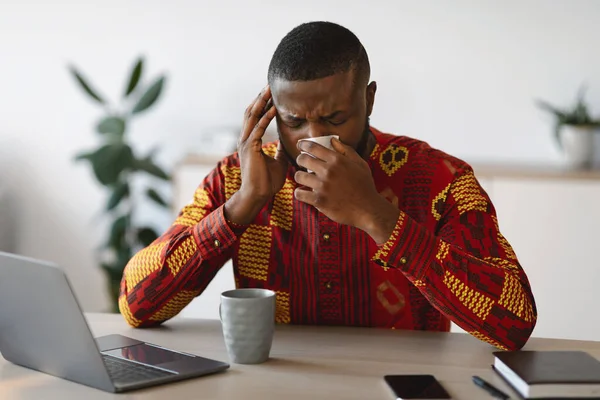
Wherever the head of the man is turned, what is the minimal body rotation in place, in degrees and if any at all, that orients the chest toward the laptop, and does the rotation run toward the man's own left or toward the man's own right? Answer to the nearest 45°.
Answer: approximately 45° to the man's own right

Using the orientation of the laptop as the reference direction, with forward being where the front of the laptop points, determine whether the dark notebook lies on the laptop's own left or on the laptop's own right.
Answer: on the laptop's own right

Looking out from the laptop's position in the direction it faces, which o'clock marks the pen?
The pen is roughly at 2 o'clock from the laptop.

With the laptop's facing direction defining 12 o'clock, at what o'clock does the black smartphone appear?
The black smartphone is roughly at 2 o'clock from the laptop.

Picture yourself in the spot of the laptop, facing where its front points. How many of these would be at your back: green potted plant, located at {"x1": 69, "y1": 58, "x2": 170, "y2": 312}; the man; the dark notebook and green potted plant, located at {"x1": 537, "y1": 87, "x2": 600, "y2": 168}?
0

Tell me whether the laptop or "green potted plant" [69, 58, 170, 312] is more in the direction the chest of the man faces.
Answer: the laptop

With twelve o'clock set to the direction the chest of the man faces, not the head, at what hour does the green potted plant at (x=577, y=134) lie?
The green potted plant is roughly at 7 o'clock from the man.

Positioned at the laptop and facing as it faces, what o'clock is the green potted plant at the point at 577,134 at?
The green potted plant is roughly at 12 o'clock from the laptop.

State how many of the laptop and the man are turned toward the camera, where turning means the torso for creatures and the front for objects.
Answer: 1

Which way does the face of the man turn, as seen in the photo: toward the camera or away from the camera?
toward the camera

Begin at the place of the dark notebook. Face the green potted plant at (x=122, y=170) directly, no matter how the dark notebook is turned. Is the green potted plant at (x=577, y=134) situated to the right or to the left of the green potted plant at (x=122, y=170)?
right

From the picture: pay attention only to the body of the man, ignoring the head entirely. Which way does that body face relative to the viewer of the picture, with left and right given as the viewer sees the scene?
facing the viewer

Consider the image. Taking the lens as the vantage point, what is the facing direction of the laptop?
facing away from the viewer and to the right of the viewer

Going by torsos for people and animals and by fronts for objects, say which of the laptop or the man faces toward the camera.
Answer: the man
